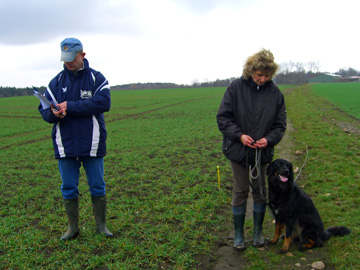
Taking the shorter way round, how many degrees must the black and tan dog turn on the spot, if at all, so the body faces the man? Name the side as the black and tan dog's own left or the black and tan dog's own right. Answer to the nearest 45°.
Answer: approximately 45° to the black and tan dog's own right

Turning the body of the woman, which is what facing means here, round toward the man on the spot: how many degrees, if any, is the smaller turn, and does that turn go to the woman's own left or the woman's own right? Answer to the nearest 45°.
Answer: approximately 90° to the woman's own right

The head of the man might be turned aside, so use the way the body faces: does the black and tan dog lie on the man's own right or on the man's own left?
on the man's own left

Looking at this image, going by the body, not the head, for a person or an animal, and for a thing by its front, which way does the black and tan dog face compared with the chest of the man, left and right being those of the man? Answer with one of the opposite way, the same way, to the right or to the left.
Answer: to the right

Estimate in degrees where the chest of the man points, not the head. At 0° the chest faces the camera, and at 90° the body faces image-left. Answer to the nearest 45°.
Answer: approximately 0°

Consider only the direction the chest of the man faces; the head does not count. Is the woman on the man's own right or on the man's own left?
on the man's own left

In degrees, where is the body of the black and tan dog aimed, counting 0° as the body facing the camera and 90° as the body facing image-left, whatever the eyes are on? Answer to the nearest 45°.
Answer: approximately 45°

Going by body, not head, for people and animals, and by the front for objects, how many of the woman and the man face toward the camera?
2
